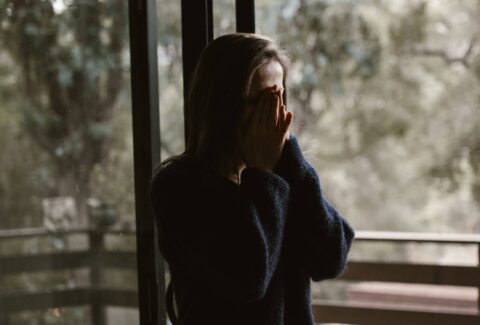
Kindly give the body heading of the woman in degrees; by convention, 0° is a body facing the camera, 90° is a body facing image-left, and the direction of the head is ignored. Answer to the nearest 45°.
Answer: approximately 315°

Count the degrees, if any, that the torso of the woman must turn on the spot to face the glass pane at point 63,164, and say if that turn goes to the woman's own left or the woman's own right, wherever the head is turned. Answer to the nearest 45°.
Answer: approximately 180°

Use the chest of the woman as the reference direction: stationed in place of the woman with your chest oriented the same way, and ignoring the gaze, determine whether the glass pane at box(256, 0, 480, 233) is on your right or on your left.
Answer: on your left

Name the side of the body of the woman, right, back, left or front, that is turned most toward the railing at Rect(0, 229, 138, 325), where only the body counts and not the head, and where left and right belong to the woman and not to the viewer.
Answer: back
